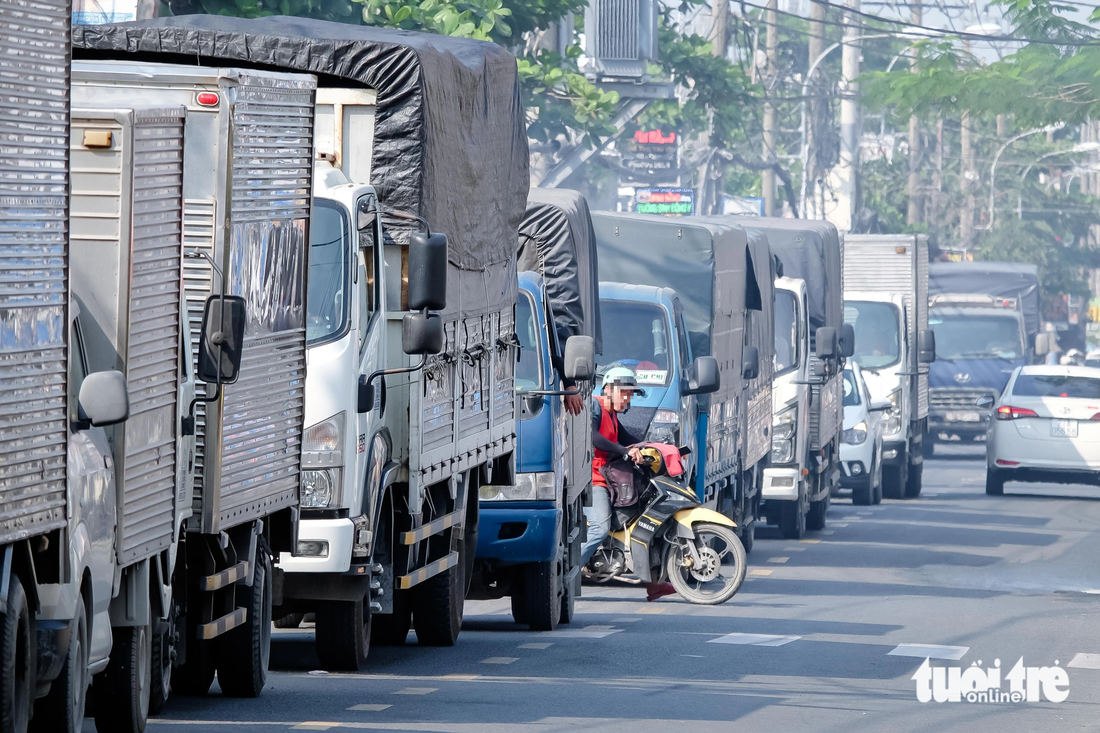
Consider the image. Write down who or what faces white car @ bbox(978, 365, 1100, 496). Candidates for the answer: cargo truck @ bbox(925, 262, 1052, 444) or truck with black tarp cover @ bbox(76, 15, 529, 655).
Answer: the cargo truck

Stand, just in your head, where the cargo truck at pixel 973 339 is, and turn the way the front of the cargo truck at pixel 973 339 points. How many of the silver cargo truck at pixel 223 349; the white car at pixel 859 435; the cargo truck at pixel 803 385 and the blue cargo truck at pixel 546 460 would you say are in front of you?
4

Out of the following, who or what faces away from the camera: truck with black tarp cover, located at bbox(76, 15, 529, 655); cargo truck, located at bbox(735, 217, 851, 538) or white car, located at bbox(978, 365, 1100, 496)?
the white car

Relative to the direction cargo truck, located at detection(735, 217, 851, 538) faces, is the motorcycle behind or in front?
in front

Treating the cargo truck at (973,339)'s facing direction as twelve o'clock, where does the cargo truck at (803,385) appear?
the cargo truck at (803,385) is roughly at 12 o'clock from the cargo truck at (973,339).

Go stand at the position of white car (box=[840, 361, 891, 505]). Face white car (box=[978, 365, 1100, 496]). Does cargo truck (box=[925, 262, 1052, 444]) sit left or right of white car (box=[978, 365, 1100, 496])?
left

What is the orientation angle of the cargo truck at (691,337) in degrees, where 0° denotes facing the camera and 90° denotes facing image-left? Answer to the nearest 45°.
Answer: approximately 0°

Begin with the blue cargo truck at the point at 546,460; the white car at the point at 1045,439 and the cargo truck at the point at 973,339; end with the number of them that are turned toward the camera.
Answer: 2

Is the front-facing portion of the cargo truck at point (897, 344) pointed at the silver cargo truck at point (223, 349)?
yes

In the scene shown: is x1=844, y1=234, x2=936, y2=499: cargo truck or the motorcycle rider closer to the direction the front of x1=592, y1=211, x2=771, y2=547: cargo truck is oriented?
the motorcycle rider

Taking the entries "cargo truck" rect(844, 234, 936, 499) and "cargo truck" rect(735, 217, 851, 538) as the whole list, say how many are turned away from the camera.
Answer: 0

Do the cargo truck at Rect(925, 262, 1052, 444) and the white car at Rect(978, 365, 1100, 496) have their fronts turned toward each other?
yes

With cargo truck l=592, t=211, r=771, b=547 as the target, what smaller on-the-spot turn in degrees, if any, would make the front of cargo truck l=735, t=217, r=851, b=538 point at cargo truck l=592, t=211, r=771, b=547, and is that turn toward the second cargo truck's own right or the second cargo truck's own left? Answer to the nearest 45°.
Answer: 0° — it already faces it

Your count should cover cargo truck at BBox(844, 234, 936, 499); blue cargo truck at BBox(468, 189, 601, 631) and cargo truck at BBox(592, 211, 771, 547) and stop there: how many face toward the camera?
3

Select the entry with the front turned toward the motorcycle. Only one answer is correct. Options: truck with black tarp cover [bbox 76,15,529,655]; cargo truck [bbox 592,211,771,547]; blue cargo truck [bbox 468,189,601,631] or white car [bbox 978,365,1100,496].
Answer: the cargo truck
